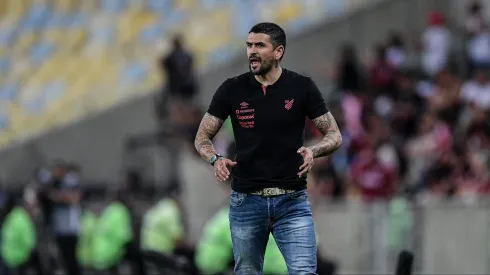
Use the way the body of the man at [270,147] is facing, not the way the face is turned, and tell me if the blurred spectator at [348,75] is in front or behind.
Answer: behind

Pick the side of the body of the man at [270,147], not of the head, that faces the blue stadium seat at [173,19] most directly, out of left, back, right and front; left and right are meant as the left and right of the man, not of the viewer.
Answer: back

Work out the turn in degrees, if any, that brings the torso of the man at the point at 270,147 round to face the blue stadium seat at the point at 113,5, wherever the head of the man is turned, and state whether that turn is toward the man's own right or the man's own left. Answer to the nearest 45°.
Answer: approximately 180°

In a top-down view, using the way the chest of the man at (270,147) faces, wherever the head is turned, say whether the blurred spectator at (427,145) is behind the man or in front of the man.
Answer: behind

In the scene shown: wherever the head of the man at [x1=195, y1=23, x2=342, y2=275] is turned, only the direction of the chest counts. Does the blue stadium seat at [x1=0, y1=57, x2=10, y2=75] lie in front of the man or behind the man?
behind

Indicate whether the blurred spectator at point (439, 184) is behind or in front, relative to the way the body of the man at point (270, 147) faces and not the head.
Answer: behind

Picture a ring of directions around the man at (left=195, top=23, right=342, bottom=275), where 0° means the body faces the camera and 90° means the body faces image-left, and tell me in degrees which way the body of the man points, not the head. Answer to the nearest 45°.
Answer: approximately 0°
